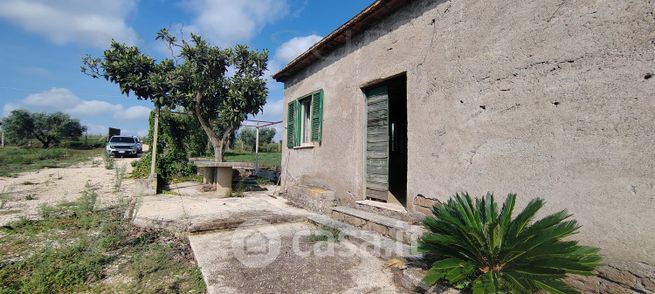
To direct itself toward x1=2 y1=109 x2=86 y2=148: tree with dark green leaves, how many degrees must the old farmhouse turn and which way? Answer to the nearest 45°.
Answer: approximately 45° to its right

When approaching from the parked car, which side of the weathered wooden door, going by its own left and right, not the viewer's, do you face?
right

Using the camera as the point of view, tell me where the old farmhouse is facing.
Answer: facing the viewer and to the left of the viewer

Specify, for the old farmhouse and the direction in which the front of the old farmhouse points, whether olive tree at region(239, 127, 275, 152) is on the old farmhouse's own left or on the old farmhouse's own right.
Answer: on the old farmhouse's own right

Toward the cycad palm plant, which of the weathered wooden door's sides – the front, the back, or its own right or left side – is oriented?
left

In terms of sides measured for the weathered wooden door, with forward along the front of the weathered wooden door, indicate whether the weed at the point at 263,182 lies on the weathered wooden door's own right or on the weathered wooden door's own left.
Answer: on the weathered wooden door's own right
